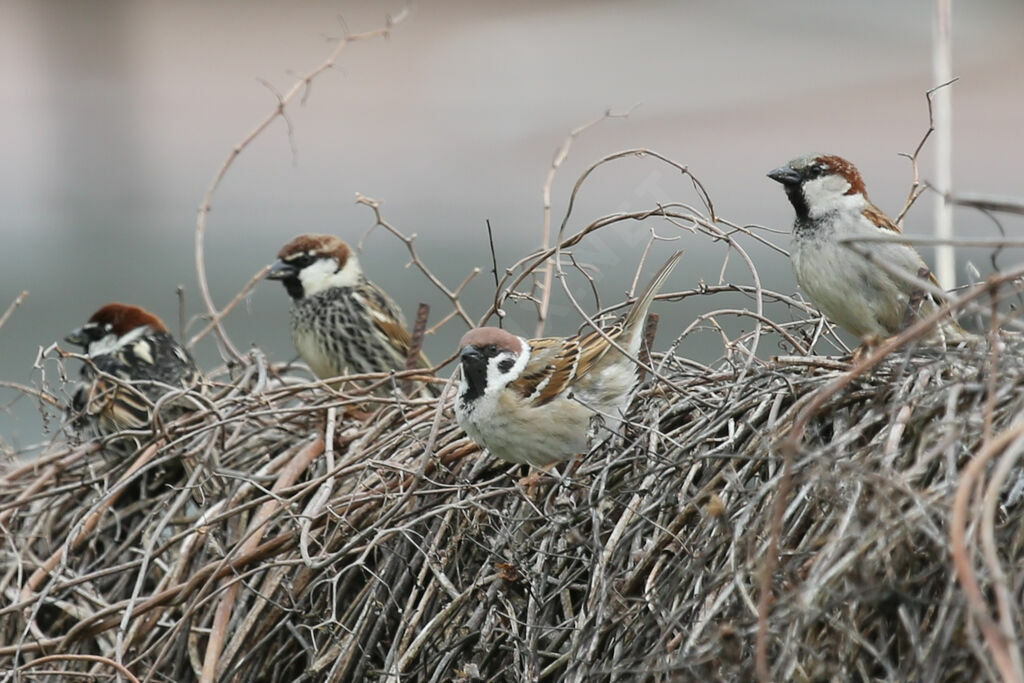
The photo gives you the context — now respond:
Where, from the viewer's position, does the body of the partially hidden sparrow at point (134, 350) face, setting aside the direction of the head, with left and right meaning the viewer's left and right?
facing to the left of the viewer

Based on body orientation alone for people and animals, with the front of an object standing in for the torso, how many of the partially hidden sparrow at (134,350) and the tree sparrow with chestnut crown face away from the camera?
0

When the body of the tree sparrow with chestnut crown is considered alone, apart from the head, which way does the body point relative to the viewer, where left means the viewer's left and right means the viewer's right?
facing the viewer and to the left of the viewer

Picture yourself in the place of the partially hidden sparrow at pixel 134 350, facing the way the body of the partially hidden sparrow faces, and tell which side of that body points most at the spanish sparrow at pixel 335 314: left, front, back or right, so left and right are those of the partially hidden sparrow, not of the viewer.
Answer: back

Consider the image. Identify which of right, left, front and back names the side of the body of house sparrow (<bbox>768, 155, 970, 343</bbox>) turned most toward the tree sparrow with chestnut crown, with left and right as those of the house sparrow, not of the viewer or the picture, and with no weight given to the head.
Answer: front

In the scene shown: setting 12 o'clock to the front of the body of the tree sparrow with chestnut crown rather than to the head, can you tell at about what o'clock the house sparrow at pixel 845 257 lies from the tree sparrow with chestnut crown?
The house sparrow is roughly at 7 o'clock from the tree sparrow with chestnut crown.

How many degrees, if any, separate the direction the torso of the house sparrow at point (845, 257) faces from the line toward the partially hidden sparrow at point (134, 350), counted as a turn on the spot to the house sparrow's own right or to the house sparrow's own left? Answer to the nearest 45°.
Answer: approximately 45° to the house sparrow's own right

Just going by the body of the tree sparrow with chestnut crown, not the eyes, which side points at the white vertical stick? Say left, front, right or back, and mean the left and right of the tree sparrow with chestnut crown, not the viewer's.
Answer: back
